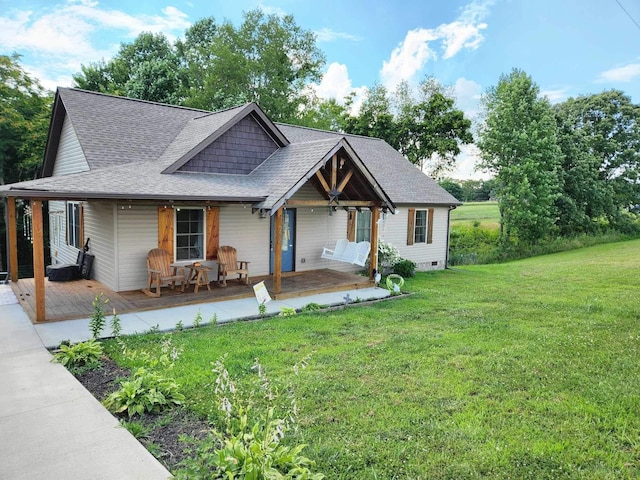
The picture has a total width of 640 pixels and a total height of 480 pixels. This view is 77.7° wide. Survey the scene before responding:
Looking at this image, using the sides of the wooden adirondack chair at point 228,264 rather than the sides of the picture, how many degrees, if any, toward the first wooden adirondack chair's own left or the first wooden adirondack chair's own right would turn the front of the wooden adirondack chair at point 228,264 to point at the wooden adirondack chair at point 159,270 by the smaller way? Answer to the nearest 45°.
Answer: approximately 90° to the first wooden adirondack chair's own right

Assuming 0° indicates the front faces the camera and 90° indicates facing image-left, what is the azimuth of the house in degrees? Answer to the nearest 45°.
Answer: approximately 315°

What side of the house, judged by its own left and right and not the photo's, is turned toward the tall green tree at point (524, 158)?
left

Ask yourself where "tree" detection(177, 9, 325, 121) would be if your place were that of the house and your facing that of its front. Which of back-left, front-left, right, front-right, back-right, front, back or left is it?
back-left

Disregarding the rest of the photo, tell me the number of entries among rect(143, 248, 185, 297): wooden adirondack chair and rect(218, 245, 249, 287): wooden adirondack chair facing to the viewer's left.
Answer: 0

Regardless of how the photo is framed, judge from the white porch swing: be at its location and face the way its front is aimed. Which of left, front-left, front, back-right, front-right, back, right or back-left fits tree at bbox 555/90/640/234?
back

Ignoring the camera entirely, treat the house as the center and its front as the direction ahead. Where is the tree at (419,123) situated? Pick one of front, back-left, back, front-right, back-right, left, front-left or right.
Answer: left

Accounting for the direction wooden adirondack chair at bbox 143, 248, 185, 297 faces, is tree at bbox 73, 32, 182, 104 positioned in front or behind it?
behind

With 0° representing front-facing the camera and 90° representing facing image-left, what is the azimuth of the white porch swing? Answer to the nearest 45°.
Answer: approximately 45°

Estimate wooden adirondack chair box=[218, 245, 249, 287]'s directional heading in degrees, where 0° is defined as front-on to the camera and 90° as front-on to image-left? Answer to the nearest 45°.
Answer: approximately 315°

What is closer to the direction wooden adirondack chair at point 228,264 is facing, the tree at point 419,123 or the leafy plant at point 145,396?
the leafy plant

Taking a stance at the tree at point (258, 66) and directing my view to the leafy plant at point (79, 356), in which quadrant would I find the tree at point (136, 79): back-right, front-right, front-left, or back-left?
front-right

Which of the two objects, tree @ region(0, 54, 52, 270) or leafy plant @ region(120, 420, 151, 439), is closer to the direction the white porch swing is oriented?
the leafy plant
